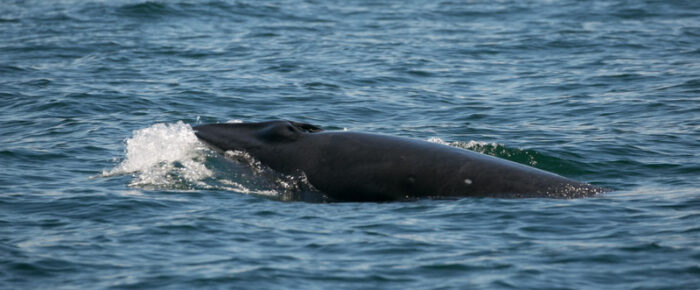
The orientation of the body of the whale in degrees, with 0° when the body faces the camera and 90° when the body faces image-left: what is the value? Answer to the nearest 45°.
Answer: approximately 90°
